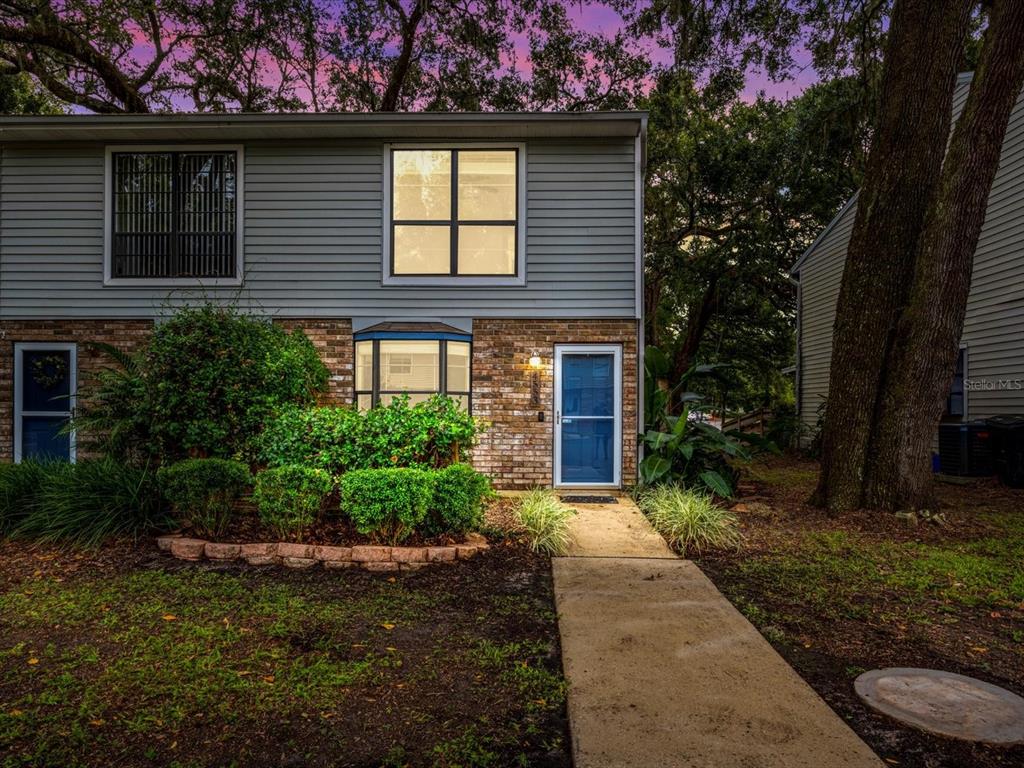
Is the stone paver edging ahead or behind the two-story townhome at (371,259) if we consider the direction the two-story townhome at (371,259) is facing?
ahead

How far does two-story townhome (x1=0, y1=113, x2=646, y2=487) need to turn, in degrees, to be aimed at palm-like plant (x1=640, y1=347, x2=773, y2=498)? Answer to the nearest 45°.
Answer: approximately 45° to its left

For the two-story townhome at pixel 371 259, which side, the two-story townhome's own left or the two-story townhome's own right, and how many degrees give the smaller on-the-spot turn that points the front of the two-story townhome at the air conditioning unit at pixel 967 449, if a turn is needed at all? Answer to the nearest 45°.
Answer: approximately 90° to the two-story townhome's own left

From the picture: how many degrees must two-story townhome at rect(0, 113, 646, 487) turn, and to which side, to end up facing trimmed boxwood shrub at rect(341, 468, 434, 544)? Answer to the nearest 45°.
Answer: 0° — it already faces it

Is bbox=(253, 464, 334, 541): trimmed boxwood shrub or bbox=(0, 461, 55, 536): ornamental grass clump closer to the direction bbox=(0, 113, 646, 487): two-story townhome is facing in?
the trimmed boxwood shrub

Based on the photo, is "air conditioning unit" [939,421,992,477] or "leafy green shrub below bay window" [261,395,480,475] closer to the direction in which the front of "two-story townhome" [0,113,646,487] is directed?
the leafy green shrub below bay window

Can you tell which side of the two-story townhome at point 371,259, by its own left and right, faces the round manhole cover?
front

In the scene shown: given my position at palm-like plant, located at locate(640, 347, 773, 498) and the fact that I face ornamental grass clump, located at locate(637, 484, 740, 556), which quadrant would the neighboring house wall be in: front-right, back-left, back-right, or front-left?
back-left

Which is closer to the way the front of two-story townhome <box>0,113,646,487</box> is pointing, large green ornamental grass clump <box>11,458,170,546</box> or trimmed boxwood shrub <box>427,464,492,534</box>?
the trimmed boxwood shrub

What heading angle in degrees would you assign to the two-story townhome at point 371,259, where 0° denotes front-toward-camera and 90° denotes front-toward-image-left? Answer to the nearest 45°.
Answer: approximately 0°

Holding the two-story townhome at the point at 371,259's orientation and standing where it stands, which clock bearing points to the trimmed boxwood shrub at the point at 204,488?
The trimmed boxwood shrub is roughly at 1 o'clock from the two-story townhome.

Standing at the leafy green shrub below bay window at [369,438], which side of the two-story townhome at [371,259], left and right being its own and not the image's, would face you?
front

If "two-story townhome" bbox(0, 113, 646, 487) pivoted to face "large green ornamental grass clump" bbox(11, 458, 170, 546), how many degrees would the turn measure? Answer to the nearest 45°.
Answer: approximately 45° to its right
